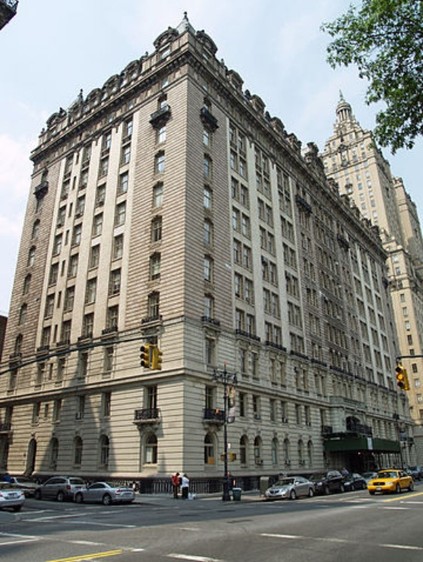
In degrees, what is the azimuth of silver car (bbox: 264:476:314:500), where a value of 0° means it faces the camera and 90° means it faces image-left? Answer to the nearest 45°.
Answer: approximately 45°

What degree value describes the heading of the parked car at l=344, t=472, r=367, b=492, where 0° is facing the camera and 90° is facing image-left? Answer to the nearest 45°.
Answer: approximately 45°

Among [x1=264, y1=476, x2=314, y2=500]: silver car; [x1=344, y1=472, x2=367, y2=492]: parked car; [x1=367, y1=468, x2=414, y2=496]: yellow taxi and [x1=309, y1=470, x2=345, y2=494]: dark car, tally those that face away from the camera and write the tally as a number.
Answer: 0

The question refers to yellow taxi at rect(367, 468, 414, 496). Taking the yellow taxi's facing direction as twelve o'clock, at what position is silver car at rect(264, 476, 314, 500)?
The silver car is roughly at 1 o'clock from the yellow taxi.

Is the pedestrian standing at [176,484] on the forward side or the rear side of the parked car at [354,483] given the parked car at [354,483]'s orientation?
on the forward side

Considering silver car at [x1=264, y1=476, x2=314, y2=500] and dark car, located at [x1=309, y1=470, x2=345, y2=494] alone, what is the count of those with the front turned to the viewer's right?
0

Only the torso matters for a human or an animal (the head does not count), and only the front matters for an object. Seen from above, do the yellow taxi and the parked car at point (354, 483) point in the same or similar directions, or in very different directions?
same or similar directions

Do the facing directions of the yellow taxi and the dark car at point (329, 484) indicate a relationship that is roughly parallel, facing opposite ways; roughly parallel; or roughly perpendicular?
roughly parallel

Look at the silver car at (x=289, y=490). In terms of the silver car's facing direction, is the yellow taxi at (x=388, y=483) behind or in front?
behind

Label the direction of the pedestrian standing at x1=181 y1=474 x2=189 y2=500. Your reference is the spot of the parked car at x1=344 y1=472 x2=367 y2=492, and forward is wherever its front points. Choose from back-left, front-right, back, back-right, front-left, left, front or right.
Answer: front

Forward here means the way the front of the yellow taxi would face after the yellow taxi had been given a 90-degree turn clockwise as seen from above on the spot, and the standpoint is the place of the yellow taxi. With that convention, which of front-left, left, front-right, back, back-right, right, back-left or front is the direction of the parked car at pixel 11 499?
left

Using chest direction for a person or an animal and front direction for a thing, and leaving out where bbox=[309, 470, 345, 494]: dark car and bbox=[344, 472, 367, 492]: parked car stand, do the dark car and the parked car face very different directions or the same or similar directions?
same or similar directions

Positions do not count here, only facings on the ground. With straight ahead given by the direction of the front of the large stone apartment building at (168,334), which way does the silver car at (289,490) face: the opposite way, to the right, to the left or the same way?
to the right

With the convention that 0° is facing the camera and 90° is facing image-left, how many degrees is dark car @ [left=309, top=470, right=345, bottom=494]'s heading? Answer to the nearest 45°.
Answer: approximately 45°

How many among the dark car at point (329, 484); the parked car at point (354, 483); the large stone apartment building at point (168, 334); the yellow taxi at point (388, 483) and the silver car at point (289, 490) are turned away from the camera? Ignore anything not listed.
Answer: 0

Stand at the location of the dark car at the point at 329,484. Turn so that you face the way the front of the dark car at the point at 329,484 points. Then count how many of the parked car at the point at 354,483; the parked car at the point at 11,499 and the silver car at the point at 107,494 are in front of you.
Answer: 2

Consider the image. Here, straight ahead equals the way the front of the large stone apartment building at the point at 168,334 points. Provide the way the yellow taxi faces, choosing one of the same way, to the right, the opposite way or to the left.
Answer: to the right
